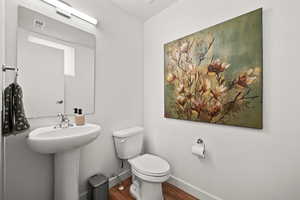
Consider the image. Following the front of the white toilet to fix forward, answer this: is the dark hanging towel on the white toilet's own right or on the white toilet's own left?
on the white toilet's own right

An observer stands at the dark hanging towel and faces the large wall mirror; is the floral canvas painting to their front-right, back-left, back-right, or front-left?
front-right

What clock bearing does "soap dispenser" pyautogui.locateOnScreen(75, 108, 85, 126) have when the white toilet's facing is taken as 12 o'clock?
The soap dispenser is roughly at 4 o'clock from the white toilet.

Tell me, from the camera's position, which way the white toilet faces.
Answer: facing the viewer and to the right of the viewer
